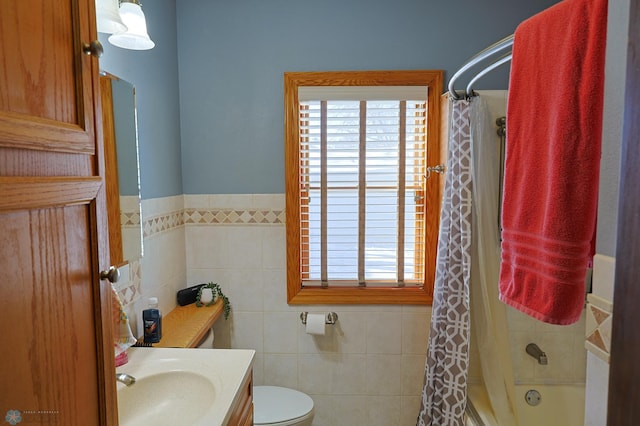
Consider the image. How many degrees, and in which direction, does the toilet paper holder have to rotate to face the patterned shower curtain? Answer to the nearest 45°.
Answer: approximately 45° to its left

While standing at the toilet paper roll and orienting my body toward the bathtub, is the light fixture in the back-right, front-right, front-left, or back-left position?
back-right

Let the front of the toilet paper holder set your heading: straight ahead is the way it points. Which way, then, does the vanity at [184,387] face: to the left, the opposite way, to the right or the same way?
to the left

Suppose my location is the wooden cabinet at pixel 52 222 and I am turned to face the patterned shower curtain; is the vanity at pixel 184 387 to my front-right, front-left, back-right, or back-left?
front-left

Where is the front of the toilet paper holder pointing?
toward the camera

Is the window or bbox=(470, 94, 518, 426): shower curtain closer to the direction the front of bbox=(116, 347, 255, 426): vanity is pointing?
the shower curtain

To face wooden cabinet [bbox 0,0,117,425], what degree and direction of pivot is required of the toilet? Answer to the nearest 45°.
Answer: approximately 90° to its right

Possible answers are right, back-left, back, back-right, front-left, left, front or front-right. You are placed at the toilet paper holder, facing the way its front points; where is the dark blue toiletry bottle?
front-right

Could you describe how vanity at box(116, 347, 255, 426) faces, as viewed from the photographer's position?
facing to the right of the viewer
